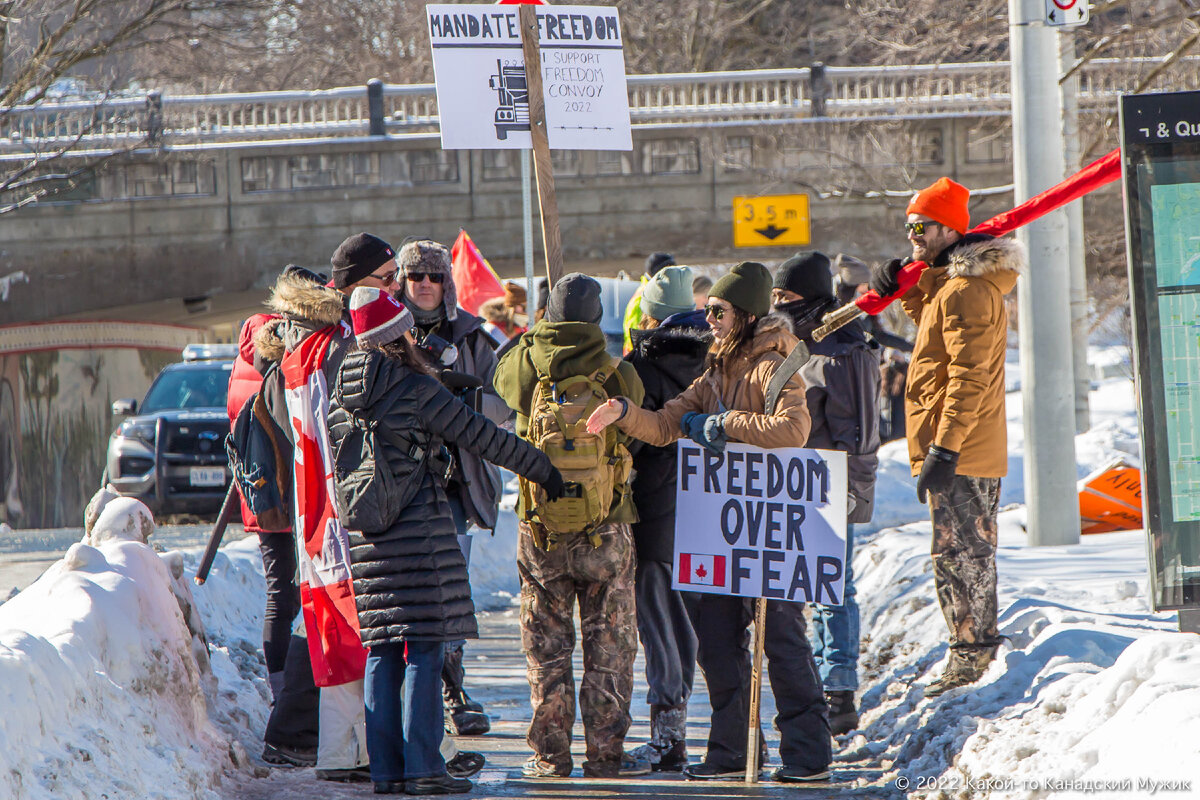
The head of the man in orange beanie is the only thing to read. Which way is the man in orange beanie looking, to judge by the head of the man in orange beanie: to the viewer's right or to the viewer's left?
to the viewer's left

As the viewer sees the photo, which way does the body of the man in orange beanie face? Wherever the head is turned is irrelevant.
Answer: to the viewer's left

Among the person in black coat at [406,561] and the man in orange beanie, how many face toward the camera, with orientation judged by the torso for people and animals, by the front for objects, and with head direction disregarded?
0

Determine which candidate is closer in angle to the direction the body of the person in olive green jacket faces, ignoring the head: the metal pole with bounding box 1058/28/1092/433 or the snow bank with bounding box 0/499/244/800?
the metal pole

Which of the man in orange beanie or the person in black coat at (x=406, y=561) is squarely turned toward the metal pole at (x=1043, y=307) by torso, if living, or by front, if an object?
the person in black coat

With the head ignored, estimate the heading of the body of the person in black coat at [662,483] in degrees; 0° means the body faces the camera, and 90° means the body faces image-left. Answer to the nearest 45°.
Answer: approximately 135°

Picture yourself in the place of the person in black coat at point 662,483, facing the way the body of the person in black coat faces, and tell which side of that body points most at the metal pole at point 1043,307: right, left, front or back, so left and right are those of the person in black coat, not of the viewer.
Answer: right

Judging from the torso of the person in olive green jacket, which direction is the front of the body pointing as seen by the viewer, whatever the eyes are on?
away from the camera

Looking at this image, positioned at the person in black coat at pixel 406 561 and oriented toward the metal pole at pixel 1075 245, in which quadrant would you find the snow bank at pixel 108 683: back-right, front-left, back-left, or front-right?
back-left

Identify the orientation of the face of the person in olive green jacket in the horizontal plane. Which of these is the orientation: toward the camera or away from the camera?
away from the camera

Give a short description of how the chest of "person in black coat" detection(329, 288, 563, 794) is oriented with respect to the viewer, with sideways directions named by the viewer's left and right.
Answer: facing away from the viewer and to the right of the viewer

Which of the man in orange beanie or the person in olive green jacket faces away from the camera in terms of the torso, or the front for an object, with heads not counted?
the person in olive green jacket
